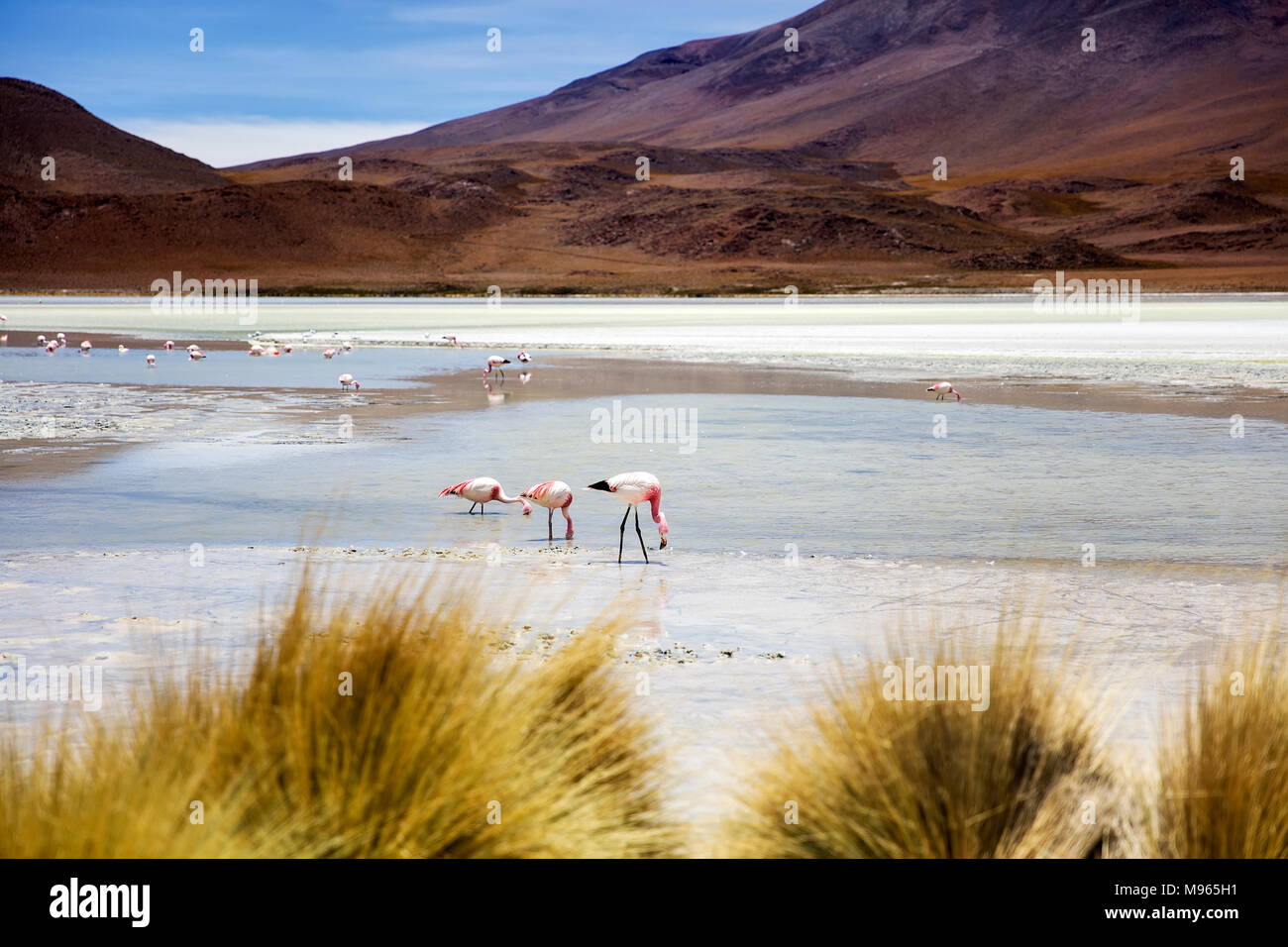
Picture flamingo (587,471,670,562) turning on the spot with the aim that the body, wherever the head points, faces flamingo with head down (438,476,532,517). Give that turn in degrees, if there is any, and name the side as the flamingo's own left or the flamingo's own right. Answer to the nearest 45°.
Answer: approximately 135° to the flamingo's own left

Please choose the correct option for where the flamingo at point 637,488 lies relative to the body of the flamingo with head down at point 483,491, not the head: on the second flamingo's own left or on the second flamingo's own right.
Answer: on the second flamingo's own right

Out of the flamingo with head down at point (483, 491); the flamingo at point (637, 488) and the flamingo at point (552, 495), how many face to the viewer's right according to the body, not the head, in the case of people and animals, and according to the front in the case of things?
3

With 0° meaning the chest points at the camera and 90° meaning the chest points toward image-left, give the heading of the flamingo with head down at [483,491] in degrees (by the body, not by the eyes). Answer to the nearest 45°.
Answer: approximately 270°

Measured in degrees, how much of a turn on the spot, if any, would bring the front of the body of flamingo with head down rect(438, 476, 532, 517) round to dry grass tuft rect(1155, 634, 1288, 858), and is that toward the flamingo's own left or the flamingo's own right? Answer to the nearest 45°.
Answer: approximately 90° to the flamingo's own right

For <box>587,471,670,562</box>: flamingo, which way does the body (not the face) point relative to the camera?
to the viewer's right

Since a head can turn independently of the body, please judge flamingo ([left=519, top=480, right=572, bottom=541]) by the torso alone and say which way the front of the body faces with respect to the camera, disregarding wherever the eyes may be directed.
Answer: to the viewer's right

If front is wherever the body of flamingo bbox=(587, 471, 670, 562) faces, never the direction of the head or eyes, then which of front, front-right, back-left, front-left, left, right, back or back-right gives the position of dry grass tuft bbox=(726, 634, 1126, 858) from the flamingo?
right

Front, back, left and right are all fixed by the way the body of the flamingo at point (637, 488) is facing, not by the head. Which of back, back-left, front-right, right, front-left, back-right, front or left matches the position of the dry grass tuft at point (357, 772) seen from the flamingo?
right

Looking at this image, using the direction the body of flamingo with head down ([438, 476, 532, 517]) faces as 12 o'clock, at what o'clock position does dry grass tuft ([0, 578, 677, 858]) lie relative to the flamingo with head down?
The dry grass tuft is roughly at 3 o'clock from the flamingo with head down.
